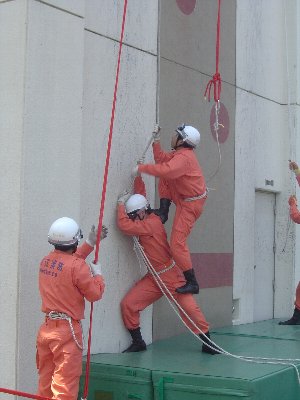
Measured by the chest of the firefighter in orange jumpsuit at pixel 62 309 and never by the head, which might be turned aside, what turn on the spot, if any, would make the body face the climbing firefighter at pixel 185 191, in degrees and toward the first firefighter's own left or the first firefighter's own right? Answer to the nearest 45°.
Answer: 0° — they already face them

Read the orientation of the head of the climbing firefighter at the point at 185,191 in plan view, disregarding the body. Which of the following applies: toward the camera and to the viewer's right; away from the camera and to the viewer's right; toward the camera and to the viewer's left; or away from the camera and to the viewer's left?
away from the camera and to the viewer's left

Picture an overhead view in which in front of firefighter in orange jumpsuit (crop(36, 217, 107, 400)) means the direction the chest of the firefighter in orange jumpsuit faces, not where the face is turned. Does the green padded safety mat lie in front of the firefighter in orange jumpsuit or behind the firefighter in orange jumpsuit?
in front

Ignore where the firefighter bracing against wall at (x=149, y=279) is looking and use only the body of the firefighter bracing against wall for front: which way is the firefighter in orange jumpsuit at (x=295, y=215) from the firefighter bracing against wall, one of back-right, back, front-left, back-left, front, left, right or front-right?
back-right

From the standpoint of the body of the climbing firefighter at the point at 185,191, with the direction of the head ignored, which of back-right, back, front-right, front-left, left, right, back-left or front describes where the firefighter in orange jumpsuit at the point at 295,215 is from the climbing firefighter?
back-right

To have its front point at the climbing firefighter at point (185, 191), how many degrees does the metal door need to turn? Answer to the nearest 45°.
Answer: approximately 45° to its right

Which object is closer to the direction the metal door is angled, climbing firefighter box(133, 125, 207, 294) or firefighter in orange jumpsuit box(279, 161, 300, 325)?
the firefighter in orange jumpsuit

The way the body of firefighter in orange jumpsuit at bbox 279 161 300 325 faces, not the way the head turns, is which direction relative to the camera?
to the viewer's left
